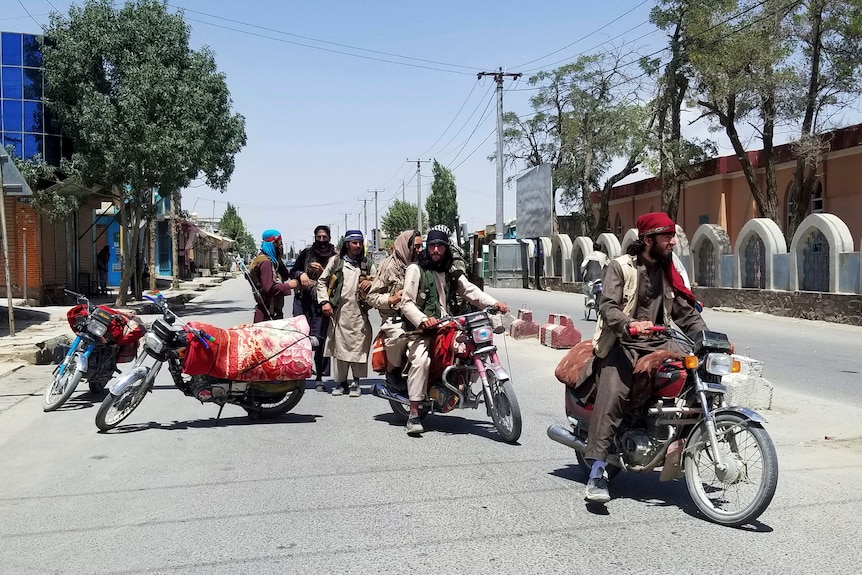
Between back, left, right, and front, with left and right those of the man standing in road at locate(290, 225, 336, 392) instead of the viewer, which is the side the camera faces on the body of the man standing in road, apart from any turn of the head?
front

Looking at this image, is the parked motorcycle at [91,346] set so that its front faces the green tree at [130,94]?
no

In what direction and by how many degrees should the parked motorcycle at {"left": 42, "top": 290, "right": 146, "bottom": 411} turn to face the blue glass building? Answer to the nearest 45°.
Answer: approximately 135° to its right

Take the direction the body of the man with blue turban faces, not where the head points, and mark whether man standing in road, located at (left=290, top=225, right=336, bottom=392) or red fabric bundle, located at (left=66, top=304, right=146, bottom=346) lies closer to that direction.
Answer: the man standing in road

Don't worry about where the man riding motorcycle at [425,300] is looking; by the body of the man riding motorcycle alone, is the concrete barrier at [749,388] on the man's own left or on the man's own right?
on the man's own left

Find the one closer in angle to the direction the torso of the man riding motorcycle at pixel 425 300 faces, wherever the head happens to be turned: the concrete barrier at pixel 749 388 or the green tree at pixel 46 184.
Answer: the concrete barrier

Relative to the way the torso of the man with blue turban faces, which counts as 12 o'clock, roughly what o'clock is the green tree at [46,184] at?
The green tree is roughly at 8 o'clock from the man with blue turban.

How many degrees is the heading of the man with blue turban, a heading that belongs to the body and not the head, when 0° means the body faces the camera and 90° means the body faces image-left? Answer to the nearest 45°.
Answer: approximately 270°

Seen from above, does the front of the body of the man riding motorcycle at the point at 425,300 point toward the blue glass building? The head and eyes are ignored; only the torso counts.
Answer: no

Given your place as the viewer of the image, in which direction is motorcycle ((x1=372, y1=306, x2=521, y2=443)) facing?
facing the viewer and to the right of the viewer

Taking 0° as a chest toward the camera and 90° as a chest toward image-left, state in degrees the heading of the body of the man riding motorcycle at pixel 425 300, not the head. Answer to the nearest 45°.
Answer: approximately 315°

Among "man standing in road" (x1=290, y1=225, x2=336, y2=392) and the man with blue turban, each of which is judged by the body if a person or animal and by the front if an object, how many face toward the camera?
1

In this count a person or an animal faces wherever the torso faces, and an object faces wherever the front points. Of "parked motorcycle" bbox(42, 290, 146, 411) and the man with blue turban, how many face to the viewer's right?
1

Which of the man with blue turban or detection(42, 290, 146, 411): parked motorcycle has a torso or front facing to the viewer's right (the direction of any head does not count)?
the man with blue turban

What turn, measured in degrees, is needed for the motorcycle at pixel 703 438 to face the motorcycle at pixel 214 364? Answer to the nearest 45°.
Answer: approximately 135° to its right

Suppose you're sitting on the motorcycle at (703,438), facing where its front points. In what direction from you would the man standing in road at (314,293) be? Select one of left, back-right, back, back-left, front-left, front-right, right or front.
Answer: back

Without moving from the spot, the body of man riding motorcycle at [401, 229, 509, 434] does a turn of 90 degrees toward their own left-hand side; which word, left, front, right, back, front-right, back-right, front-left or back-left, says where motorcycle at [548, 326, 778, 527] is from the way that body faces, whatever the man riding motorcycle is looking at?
right

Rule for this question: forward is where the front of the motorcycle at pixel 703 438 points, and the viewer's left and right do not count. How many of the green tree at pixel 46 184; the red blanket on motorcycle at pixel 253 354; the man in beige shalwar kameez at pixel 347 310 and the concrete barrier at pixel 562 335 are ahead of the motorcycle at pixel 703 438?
0

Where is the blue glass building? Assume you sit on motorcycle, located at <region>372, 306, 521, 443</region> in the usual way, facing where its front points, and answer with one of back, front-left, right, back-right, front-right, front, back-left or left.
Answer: back

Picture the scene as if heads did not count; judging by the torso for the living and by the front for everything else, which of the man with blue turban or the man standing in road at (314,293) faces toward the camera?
the man standing in road

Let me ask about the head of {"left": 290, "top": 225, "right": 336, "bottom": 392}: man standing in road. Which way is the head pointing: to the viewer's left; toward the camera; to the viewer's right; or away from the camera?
toward the camera

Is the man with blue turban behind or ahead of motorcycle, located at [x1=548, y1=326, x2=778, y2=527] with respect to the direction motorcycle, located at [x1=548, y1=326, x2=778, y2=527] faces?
behind
